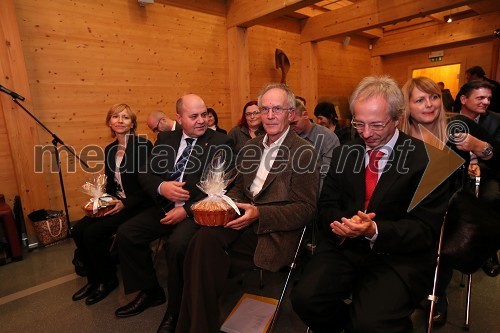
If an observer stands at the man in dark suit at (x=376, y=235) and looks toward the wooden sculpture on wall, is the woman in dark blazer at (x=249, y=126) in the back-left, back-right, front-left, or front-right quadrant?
front-left

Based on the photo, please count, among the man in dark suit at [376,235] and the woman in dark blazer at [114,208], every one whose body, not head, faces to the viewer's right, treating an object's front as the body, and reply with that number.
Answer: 0

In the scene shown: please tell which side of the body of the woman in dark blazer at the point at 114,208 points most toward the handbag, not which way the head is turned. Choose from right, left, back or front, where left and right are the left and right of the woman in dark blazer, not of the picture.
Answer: right

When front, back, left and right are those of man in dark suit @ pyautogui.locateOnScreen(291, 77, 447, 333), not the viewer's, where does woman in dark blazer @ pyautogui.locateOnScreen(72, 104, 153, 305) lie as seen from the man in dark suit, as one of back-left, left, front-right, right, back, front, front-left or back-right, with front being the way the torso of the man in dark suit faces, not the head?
front-right

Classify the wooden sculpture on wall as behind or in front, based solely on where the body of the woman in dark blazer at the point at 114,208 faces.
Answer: behind

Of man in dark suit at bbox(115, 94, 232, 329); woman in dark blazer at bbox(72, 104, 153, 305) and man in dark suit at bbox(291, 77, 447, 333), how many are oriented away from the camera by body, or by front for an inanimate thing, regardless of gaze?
0

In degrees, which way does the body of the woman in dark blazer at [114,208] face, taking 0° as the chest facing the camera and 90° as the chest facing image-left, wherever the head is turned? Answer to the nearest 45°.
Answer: approximately 45°

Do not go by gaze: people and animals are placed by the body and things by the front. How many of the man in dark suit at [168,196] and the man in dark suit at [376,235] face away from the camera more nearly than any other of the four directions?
0

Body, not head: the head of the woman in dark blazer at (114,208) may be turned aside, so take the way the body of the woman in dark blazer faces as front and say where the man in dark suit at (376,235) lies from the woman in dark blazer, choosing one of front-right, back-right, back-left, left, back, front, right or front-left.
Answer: left

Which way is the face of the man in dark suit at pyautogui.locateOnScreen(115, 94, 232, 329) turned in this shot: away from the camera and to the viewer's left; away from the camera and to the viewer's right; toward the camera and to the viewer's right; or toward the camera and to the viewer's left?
toward the camera and to the viewer's right

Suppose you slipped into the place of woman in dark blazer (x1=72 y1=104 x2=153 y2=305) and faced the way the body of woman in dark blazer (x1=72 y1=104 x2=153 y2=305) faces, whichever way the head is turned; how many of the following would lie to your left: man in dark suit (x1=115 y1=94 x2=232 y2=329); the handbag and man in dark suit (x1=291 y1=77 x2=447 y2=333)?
2
